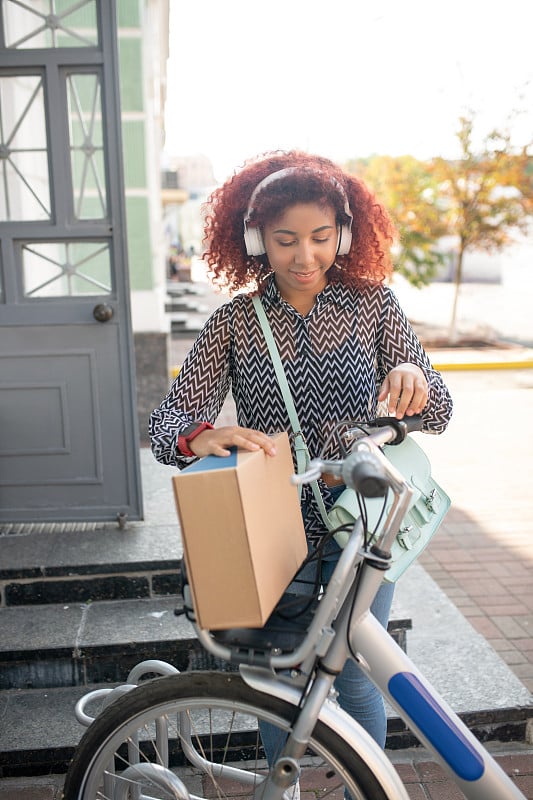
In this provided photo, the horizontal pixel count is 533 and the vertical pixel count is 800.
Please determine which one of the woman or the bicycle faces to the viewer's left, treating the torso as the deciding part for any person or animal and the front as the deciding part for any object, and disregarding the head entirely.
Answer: the bicycle

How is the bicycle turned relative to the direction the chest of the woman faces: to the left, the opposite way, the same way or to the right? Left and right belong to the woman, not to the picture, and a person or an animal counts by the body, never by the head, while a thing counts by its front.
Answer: to the right

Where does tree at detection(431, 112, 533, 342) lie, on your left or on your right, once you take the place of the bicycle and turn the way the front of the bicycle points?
on your right

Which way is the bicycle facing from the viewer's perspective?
to the viewer's left

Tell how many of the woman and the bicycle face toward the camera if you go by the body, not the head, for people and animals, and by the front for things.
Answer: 1

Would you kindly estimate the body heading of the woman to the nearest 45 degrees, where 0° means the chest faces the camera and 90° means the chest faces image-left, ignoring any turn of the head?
approximately 0°

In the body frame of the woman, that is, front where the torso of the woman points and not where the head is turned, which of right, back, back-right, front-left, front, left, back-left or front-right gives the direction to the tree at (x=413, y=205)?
back

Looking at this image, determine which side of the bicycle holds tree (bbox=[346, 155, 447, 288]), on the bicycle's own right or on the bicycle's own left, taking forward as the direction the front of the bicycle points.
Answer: on the bicycle's own right
